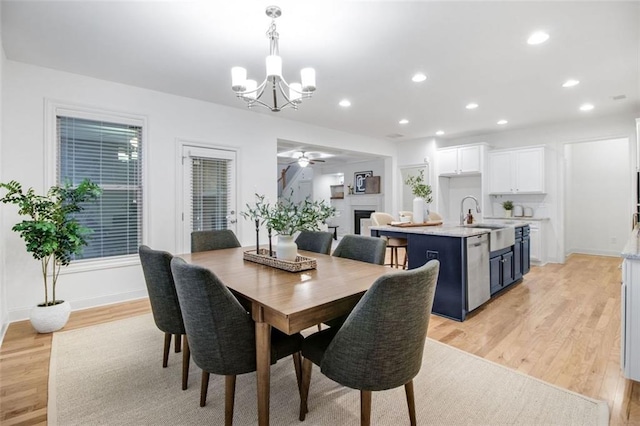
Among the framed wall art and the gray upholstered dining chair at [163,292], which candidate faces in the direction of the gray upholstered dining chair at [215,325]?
the framed wall art

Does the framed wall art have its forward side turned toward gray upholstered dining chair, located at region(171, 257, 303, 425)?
yes

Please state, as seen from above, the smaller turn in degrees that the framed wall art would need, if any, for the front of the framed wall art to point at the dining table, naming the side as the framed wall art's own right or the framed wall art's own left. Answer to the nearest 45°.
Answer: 0° — it already faces it

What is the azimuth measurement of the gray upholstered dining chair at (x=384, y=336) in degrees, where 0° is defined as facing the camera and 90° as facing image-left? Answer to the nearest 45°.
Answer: approximately 135°

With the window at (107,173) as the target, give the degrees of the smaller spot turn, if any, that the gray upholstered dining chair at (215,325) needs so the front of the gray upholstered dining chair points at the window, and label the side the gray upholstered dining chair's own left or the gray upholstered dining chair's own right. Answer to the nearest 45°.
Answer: approximately 90° to the gray upholstered dining chair's own left

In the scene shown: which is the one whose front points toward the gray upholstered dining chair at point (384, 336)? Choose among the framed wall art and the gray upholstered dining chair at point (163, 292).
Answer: the framed wall art
